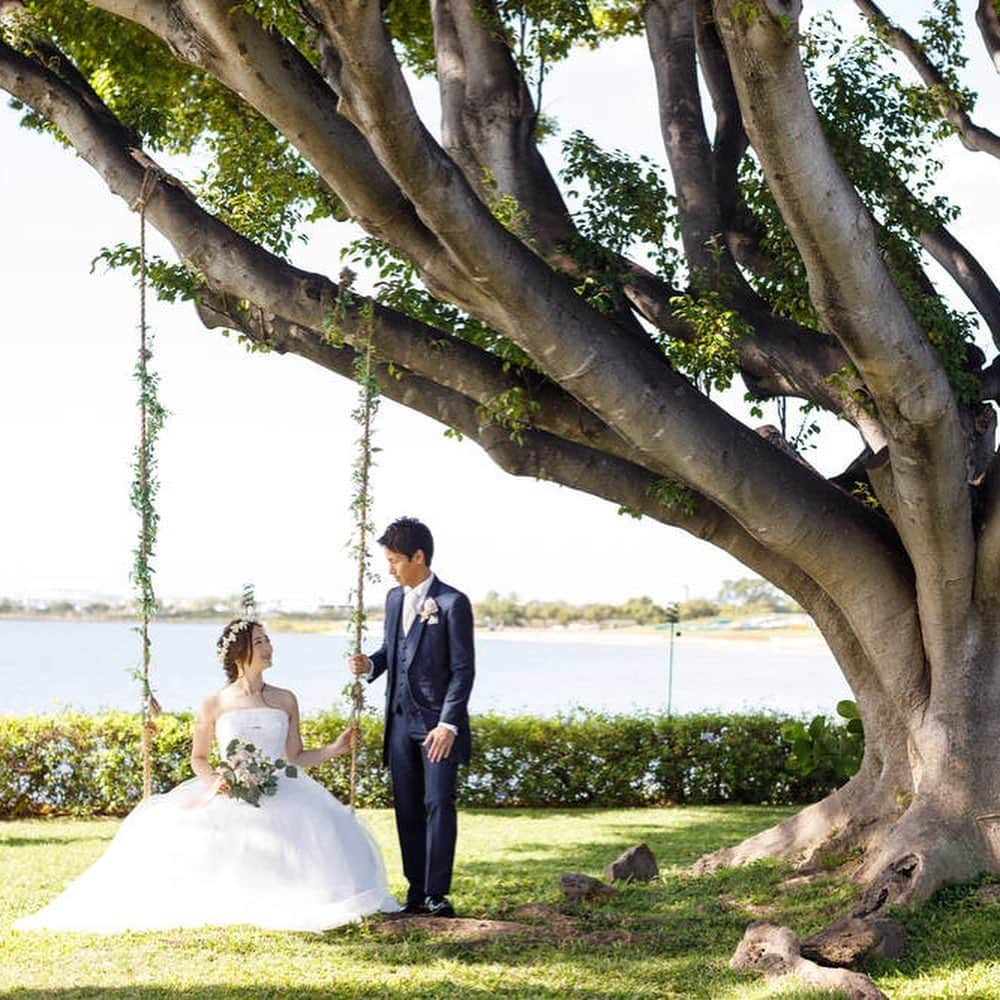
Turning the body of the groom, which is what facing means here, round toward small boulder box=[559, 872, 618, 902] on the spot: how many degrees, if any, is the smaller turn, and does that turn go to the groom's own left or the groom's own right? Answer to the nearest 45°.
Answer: approximately 180°

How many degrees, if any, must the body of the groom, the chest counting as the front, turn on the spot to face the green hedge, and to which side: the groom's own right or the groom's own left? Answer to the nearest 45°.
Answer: approximately 135° to the groom's own right

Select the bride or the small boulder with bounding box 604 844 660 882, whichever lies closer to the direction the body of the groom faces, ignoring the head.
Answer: the bride

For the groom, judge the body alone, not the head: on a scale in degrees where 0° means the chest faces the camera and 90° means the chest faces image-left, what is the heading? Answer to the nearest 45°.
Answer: approximately 45°

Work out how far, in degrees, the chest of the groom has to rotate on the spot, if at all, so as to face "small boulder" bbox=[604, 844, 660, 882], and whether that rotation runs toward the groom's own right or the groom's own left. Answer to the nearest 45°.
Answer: approximately 180°

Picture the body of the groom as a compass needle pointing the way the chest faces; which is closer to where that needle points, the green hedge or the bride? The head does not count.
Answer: the bride

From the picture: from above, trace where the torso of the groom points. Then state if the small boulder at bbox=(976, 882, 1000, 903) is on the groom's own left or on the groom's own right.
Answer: on the groom's own left
